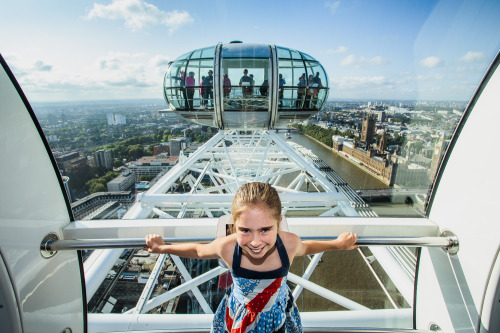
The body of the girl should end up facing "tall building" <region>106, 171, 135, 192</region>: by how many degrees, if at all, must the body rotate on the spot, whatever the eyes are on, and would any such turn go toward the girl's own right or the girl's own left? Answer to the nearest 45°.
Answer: approximately 135° to the girl's own right

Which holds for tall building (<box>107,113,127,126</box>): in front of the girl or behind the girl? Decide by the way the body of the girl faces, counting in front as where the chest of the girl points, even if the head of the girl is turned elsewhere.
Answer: behind

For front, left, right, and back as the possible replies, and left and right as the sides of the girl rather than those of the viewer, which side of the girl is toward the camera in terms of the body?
front

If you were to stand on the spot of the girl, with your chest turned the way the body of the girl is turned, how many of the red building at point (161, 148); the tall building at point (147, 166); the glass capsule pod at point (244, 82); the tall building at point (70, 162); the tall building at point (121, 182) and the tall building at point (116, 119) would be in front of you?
0

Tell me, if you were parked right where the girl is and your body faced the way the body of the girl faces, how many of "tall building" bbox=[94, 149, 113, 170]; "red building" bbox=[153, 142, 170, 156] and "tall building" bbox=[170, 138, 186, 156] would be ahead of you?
0

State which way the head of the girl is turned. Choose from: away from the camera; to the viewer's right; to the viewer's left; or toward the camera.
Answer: toward the camera

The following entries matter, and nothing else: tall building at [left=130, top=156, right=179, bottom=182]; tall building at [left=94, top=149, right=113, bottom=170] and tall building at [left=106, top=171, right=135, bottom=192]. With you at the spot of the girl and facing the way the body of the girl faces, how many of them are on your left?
0

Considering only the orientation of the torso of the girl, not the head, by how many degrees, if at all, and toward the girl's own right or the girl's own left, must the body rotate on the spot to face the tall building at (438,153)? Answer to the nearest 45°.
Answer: approximately 135° to the girl's own left

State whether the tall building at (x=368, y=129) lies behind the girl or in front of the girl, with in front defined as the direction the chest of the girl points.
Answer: behind

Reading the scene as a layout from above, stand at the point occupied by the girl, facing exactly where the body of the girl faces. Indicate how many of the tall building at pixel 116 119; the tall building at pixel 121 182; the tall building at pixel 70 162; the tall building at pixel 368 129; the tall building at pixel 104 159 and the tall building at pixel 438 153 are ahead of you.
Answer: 0

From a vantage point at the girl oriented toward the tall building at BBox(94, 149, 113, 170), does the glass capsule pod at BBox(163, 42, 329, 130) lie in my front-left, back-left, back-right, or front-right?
front-right

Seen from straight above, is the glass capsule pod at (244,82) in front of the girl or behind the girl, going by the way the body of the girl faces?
behind

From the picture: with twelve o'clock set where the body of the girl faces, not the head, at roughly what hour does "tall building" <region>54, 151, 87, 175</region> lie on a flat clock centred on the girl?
The tall building is roughly at 4 o'clock from the girl.
